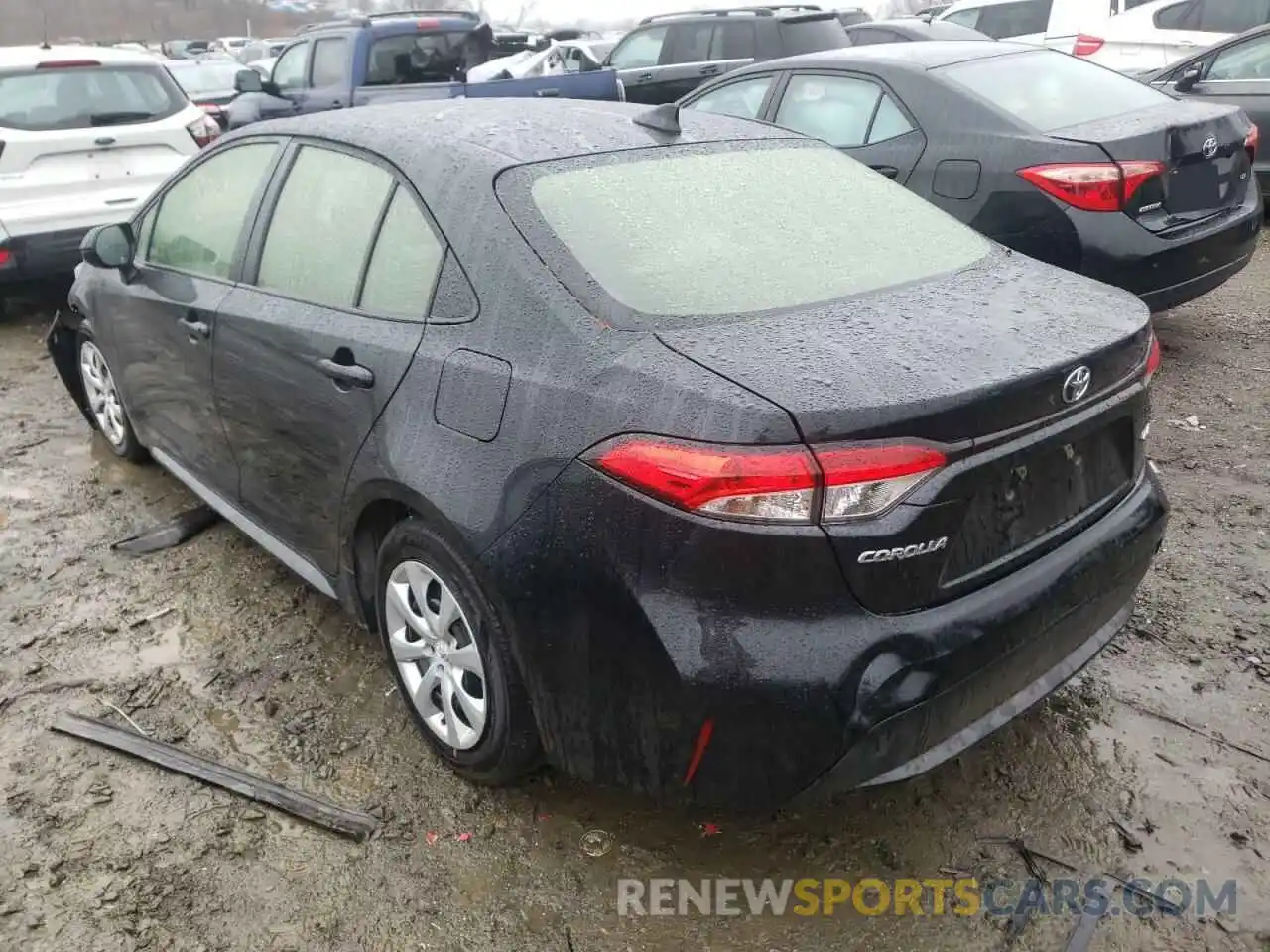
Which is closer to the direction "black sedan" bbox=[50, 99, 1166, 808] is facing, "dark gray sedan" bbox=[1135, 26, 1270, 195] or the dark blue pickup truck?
the dark blue pickup truck

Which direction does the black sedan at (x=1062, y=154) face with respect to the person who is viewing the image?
facing away from the viewer and to the left of the viewer

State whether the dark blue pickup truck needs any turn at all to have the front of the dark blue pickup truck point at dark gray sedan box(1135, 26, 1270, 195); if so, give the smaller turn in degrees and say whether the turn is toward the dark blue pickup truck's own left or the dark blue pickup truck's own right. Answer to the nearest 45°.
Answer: approximately 180°

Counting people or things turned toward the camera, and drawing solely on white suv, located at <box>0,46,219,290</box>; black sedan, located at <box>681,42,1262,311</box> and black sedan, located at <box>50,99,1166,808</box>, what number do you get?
0

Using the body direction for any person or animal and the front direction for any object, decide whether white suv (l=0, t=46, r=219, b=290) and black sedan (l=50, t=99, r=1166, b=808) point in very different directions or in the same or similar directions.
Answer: same or similar directions

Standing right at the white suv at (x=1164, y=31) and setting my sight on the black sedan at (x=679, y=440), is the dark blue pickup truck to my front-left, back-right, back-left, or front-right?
front-right

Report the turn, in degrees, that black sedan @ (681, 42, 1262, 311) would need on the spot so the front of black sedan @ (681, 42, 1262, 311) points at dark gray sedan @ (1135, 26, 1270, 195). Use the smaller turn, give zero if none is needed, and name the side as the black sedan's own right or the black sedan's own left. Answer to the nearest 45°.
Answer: approximately 45° to the black sedan's own right

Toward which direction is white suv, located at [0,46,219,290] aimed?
away from the camera

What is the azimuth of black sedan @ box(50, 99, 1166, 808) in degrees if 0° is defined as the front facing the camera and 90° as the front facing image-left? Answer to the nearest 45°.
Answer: approximately 135°

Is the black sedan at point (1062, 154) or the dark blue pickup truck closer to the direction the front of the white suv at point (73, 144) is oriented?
the dark blue pickup truck

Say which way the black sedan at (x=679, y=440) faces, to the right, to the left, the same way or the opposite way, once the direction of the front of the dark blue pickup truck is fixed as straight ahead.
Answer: the same way

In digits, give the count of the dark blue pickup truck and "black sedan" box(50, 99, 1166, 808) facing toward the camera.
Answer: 0

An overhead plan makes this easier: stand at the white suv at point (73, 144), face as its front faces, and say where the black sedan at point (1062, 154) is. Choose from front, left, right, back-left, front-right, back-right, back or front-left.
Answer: back-right

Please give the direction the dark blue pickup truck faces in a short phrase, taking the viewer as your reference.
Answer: facing away from the viewer and to the left of the viewer

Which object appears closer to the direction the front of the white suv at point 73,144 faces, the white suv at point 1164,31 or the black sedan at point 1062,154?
the white suv

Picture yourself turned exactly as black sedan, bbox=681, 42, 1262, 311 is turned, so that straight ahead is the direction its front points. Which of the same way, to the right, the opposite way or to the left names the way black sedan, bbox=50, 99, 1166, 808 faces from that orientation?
the same way
